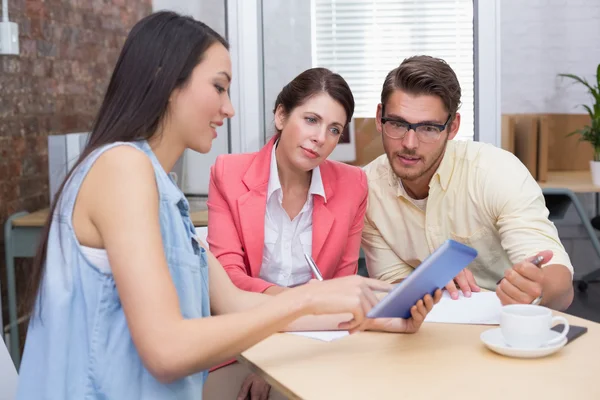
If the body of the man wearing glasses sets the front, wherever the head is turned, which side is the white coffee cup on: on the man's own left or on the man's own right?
on the man's own left

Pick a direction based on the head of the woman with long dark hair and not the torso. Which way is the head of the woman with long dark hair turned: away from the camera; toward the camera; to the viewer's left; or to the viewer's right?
to the viewer's right

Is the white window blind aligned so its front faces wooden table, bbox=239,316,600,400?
yes

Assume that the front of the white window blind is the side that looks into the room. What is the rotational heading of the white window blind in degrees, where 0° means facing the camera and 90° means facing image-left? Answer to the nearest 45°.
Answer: approximately 0°

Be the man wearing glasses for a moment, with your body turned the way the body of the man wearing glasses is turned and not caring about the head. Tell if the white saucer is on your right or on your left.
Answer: on your left

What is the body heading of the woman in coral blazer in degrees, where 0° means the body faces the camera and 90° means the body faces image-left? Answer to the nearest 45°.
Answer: approximately 0°

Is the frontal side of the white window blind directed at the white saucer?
yes

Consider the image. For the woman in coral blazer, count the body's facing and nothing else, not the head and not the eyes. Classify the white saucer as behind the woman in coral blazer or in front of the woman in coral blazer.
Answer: in front

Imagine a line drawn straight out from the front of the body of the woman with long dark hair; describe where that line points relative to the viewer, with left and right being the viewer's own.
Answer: facing to the right of the viewer

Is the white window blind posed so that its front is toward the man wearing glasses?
yes
